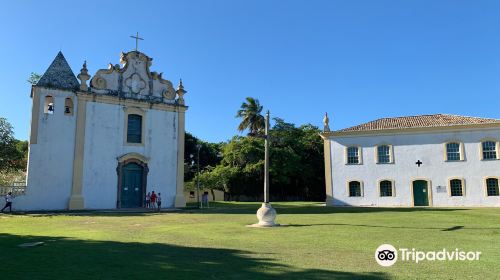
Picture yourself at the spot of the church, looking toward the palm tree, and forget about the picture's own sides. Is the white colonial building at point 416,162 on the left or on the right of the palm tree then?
right

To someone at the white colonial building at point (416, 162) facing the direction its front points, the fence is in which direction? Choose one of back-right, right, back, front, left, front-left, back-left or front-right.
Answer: front-right

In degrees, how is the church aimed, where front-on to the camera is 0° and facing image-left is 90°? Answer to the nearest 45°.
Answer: approximately 0°

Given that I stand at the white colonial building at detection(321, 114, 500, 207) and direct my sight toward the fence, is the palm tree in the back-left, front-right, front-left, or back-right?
front-right

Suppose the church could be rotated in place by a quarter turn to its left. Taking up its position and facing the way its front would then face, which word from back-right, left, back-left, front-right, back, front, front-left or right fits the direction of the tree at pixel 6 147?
back-left

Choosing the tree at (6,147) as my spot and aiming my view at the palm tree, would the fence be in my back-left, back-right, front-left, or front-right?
back-right

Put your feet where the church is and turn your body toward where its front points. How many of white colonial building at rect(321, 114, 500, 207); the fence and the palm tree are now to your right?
1

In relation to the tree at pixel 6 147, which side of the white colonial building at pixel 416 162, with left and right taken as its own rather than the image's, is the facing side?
right

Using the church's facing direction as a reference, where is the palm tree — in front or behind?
behind

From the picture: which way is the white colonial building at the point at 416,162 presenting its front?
toward the camera

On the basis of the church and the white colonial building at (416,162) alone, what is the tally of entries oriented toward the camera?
2
